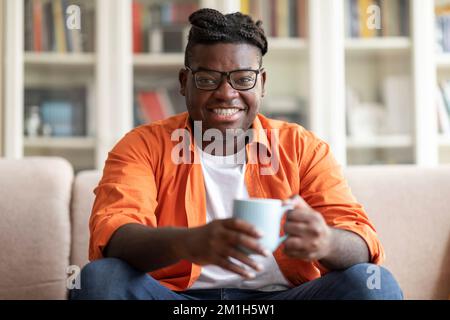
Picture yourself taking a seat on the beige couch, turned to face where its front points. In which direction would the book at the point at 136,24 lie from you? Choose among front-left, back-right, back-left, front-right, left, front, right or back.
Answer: back

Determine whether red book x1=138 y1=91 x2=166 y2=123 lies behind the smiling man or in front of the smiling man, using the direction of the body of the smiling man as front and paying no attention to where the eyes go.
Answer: behind

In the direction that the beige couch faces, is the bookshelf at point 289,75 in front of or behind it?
behind

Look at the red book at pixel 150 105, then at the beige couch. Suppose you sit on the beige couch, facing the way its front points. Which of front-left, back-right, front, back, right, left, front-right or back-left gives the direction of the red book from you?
back

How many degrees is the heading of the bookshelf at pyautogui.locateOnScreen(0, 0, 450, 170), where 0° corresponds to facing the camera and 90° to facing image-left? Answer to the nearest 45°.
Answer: approximately 0°

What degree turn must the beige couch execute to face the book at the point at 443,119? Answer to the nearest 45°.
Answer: approximately 135° to its left
